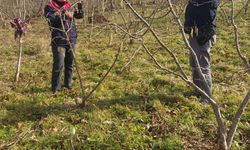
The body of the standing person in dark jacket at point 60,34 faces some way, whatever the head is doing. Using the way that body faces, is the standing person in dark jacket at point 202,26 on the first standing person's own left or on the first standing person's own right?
on the first standing person's own left

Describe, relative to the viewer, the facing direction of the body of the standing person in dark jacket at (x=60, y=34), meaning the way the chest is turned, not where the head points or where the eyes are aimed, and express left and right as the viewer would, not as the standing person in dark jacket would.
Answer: facing the viewer
